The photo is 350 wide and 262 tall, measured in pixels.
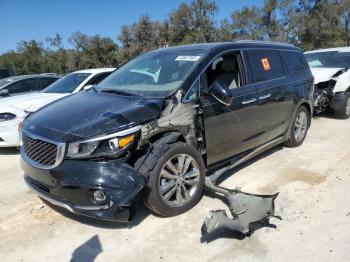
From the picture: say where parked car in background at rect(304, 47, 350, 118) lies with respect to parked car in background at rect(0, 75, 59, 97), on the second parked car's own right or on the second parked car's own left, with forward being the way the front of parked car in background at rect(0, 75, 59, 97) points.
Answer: on the second parked car's own left

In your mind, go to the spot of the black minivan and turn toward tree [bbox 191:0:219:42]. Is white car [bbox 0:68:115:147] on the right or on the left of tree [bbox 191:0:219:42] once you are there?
left

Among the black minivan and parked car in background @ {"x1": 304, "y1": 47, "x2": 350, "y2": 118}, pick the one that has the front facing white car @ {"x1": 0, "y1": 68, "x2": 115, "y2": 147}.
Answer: the parked car in background

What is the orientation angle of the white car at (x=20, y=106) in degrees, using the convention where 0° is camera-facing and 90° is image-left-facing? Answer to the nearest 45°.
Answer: approximately 45°

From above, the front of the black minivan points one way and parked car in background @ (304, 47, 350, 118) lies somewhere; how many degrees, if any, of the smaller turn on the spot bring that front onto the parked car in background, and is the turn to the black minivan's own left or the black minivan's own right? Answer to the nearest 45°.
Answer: approximately 180°

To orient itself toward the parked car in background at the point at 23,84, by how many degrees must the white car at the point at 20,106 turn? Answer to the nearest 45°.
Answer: approximately 135° to its right

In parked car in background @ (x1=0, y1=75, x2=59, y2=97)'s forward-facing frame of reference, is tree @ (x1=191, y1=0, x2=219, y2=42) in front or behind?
behind

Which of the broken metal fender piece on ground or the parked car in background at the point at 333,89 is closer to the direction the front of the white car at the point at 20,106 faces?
the broken metal fender piece on ground

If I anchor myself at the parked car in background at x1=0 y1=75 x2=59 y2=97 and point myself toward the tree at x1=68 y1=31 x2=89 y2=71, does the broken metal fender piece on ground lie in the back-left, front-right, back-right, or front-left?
back-right

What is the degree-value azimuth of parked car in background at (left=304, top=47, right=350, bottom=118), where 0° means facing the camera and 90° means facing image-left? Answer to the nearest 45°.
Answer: approximately 45°

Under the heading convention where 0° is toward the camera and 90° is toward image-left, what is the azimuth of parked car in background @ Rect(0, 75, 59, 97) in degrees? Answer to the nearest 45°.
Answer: approximately 45°

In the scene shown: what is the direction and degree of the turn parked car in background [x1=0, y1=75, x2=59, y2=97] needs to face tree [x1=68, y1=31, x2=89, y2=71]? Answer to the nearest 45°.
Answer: approximately 135° to its right

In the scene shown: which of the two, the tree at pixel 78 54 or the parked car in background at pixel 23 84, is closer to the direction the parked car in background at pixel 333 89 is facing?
the parked car in background
